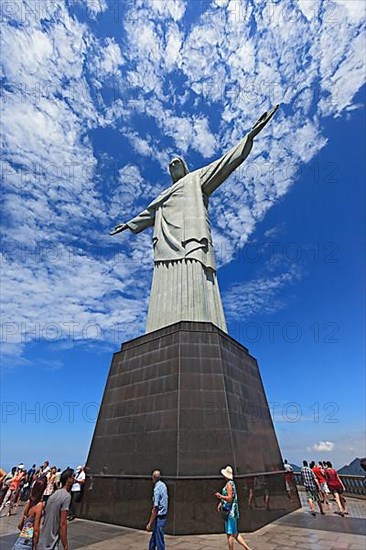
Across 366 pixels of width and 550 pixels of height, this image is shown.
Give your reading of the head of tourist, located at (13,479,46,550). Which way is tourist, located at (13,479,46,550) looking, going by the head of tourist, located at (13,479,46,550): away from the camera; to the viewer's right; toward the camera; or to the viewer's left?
away from the camera

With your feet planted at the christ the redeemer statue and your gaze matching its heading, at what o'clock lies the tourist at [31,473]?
The tourist is roughly at 3 o'clock from the christ the redeemer statue.

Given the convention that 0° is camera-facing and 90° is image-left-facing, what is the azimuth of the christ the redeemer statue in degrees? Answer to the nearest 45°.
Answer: approximately 45°
